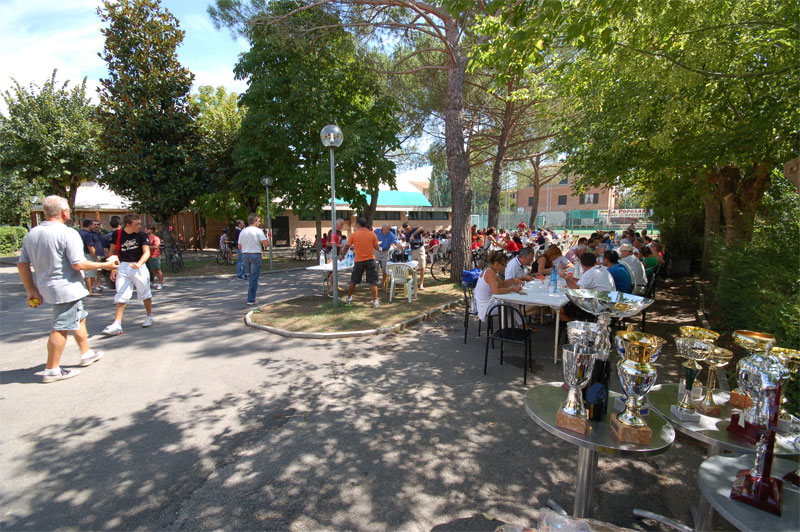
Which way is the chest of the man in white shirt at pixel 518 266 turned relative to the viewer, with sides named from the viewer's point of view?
facing to the right of the viewer

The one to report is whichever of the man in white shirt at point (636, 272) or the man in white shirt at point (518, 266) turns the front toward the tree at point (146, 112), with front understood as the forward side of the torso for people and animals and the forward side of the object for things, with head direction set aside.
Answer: the man in white shirt at point (636, 272)

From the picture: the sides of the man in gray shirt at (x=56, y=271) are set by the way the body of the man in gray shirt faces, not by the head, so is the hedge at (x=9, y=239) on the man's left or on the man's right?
on the man's left

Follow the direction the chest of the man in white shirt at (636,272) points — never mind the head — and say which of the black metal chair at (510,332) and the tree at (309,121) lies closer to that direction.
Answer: the tree

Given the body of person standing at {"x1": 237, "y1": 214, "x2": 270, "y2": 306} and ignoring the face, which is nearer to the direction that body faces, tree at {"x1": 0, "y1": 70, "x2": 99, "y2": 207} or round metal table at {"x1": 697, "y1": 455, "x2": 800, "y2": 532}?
the tree

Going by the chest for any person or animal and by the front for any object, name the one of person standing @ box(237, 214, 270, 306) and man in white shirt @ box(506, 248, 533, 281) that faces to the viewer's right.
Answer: the man in white shirt

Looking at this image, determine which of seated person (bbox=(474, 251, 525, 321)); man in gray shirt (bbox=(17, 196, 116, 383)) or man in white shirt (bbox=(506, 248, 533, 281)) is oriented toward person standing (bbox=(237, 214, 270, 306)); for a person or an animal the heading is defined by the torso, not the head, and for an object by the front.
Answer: man in gray shirt (bbox=(17, 196, 116, 383))

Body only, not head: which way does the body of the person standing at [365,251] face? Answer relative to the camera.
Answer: away from the camera

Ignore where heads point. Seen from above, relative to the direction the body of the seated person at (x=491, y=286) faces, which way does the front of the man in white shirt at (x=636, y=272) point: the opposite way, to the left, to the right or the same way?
the opposite way

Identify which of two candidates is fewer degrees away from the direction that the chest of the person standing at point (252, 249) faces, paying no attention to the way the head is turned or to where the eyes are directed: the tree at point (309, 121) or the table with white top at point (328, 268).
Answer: the tree

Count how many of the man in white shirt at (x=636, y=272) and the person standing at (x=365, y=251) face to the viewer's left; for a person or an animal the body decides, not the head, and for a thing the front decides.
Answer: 1

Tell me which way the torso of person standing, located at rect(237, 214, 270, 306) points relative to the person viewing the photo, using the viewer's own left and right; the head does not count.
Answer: facing away from the viewer

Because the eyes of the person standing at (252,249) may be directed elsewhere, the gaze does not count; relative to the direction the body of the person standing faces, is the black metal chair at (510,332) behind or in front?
behind

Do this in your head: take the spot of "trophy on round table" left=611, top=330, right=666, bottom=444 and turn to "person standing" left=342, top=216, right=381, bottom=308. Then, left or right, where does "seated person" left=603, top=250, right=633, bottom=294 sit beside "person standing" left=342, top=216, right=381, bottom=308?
right

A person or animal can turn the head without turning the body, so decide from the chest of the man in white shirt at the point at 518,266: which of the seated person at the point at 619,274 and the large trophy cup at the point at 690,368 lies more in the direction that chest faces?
the seated person

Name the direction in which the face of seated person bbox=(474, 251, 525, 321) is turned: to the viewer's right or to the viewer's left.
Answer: to the viewer's right

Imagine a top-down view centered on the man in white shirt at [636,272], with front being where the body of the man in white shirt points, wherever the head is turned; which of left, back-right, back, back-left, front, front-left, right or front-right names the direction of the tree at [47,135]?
front
